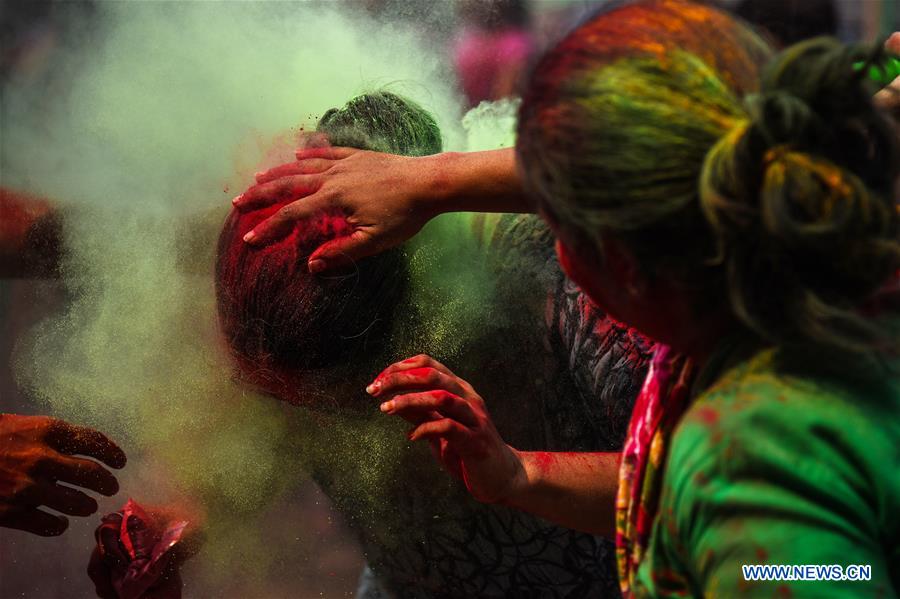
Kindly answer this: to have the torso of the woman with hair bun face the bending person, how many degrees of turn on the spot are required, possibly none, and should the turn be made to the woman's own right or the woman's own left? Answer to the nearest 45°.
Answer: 0° — they already face them

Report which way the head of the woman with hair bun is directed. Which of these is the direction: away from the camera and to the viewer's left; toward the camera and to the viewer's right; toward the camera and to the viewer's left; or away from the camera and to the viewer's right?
away from the camera and to the viewer's left

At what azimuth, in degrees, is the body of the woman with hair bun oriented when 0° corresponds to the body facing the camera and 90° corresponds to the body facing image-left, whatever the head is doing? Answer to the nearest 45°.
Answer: approximately 135°
